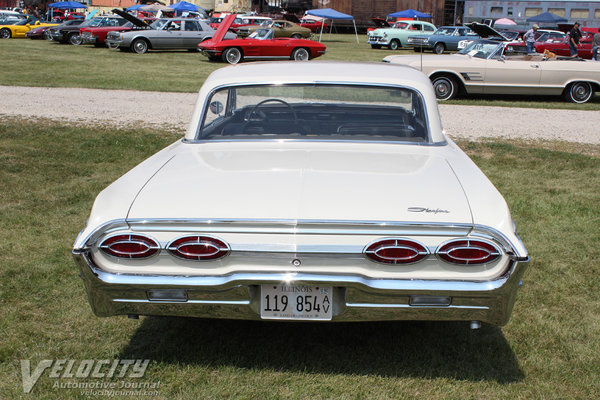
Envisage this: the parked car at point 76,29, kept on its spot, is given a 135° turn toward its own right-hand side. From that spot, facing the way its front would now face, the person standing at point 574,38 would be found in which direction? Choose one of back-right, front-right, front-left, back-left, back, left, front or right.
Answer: back-right

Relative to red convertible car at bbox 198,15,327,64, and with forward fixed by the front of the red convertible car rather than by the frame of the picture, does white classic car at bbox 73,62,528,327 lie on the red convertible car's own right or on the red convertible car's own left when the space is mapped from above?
on the red convertible car's own left

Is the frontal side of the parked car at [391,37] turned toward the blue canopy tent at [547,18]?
no

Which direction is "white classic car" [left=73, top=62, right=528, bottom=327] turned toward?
away from the camera

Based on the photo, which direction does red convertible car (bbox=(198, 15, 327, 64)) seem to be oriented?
to the viewer's left

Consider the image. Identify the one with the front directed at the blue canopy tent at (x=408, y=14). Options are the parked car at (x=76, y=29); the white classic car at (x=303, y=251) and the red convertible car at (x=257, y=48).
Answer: the white classic car

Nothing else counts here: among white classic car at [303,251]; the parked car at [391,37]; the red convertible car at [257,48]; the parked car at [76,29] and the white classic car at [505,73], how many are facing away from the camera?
1

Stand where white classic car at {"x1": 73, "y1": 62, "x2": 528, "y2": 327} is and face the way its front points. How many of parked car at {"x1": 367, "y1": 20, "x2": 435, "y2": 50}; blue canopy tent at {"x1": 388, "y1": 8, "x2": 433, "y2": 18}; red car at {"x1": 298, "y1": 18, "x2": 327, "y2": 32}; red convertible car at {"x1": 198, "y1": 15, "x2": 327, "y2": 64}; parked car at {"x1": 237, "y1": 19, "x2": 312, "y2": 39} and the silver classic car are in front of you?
6

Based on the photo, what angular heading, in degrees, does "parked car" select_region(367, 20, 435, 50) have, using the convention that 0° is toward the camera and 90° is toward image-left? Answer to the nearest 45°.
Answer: approximately 45°

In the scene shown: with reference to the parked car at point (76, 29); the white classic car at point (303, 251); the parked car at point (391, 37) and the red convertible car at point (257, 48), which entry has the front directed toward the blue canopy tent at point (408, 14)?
the white classic car

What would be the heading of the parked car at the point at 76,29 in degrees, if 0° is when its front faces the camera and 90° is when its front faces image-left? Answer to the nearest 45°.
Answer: approximately 45°

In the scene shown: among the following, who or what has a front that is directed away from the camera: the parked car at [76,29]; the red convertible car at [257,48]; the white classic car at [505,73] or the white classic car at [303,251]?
the white classic car at [303,251]

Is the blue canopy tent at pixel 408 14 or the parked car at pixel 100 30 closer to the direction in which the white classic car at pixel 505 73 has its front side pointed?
the parked car

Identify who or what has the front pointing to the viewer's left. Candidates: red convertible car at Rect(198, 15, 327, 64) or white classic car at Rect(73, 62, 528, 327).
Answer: the red convertible car

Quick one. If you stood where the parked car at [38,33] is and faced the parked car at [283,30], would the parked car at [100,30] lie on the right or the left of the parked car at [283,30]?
right

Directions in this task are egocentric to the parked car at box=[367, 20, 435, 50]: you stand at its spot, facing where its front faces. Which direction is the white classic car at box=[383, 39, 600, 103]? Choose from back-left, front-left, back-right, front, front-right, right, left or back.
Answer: front-left

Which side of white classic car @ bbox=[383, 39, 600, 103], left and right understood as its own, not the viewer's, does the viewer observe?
left

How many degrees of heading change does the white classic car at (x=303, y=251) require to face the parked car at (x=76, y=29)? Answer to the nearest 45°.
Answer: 0° — it already faces it

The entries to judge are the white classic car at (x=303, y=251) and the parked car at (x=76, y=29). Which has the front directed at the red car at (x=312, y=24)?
the white classic car

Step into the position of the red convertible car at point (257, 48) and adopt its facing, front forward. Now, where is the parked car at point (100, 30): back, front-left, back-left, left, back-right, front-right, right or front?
front-right

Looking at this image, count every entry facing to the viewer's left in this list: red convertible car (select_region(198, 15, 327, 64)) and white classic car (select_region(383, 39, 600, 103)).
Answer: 2

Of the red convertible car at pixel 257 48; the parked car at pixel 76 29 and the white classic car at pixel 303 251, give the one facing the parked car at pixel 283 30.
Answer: the white classic car
